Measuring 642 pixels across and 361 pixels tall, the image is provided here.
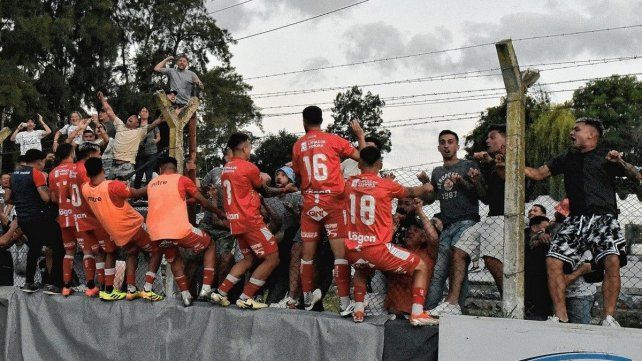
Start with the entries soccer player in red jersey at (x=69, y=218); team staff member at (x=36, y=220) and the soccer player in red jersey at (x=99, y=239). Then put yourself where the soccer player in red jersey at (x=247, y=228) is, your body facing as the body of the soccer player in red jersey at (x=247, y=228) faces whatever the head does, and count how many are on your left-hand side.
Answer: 3

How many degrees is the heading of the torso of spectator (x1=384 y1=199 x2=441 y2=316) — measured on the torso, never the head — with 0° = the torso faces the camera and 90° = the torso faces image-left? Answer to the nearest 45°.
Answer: approximately 45°

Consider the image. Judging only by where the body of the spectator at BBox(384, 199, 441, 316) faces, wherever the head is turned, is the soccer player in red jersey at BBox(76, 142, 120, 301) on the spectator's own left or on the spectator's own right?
on the spectator's own right

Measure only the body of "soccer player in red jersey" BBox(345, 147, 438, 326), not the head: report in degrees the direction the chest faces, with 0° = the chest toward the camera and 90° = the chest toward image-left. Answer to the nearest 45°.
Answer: approximately 225°

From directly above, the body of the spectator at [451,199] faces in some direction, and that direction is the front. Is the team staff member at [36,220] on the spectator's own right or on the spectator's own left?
on the spectator's own right

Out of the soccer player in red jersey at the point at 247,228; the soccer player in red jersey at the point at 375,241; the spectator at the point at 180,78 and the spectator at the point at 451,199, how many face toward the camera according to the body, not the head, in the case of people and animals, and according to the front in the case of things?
2

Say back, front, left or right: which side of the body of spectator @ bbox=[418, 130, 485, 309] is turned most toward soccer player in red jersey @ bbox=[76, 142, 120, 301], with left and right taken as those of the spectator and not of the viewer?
right

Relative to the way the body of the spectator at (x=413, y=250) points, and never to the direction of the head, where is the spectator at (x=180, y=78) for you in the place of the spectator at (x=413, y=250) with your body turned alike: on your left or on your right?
on your right
